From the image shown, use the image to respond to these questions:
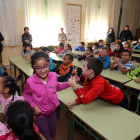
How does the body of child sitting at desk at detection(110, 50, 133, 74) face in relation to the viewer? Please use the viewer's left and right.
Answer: facing the viewer and to the left of the viewer

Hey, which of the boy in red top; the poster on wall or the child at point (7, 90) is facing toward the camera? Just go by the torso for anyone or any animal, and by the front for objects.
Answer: the poster on wall

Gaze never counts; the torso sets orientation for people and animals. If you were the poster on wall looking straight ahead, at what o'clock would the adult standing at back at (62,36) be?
The adult standing at back is roughly at 1 o'clock from the poster on wall.

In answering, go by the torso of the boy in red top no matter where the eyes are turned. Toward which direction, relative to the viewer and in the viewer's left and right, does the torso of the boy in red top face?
facing to the left of the viewer

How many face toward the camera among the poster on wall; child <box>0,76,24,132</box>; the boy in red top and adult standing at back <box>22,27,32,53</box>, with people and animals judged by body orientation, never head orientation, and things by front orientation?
2

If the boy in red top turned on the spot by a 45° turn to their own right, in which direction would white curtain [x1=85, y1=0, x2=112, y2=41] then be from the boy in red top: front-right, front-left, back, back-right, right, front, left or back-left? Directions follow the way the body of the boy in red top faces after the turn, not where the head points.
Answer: front-right

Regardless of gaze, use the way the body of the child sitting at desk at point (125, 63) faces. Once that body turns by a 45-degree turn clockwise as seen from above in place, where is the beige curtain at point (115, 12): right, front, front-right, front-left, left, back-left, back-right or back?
right

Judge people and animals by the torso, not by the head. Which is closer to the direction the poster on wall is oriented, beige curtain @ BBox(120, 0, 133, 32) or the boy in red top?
the boy in red top

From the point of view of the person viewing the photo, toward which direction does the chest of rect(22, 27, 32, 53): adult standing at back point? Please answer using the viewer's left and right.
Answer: facing the viewer

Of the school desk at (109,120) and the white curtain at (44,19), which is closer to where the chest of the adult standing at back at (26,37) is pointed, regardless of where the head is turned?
the school desk

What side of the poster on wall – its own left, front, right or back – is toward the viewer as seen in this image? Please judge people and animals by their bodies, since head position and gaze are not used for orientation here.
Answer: front

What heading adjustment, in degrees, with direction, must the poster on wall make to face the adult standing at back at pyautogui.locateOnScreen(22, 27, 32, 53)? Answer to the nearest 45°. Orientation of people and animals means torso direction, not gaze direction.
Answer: approximately 45° to its right

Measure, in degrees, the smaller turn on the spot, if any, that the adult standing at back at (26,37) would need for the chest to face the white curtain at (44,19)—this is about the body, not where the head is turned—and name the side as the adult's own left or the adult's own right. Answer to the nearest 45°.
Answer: approximately 135° to the adult's own left

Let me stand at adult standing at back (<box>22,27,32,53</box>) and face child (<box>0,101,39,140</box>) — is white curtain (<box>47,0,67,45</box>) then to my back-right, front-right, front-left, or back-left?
back-left
